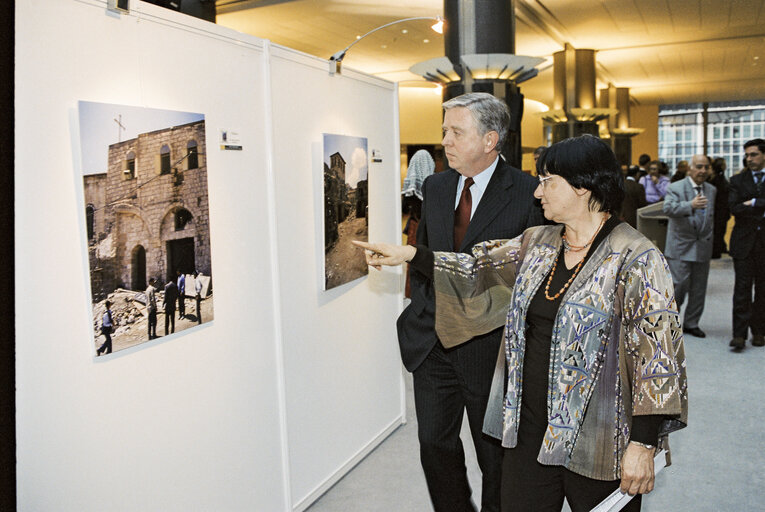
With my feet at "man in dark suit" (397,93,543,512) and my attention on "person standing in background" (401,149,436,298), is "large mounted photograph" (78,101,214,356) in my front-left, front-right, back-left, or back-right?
back-left

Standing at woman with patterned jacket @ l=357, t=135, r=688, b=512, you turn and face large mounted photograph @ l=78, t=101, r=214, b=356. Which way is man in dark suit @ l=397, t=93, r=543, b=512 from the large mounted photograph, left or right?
right

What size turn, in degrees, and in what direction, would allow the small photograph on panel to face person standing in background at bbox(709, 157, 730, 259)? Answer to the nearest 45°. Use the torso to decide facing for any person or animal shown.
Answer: approximately 90° to its left

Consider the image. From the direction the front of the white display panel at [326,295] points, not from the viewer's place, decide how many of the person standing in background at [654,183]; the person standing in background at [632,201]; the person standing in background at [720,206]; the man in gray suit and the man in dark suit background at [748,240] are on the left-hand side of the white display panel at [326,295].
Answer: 5

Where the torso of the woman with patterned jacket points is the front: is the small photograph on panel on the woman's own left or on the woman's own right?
on the woman's own right

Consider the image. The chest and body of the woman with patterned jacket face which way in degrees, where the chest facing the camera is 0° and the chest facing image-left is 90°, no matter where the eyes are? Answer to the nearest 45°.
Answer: approximately 45°

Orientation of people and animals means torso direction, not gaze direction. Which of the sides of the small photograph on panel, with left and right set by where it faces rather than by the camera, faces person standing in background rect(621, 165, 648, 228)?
left

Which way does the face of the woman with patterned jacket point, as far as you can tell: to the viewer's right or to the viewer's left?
to the viewer's left

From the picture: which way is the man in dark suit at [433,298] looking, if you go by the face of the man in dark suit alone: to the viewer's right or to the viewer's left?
to the viewer's left
